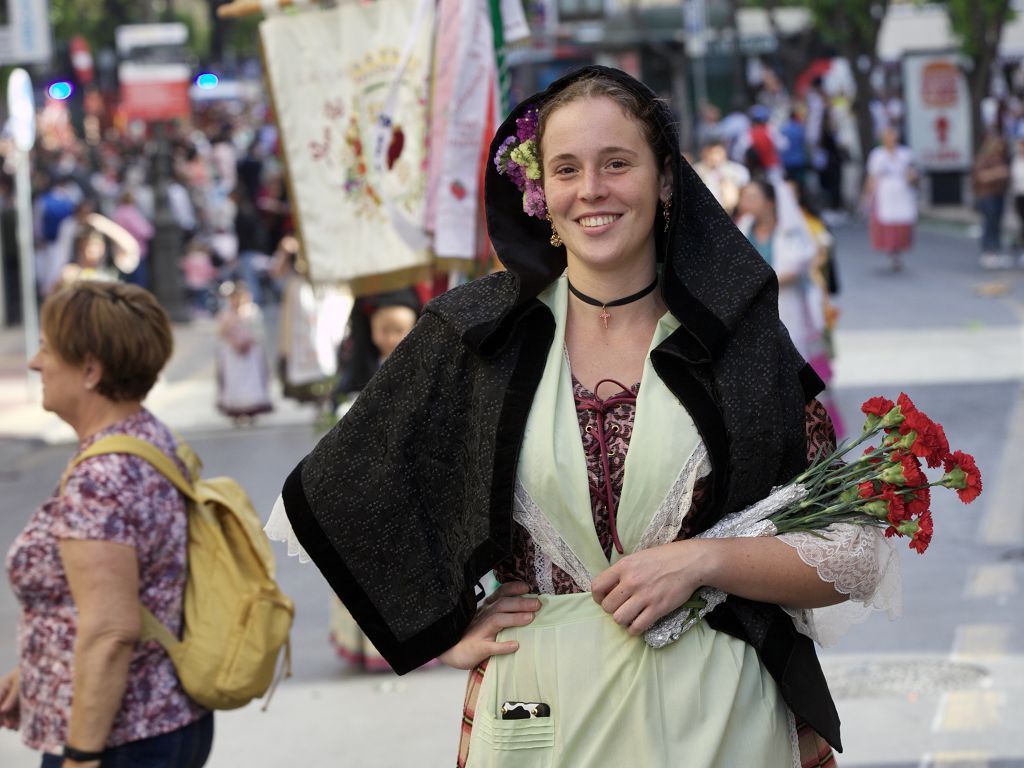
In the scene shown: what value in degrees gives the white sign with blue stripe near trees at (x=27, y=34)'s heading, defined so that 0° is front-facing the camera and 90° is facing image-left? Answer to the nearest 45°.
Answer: approximately 0°

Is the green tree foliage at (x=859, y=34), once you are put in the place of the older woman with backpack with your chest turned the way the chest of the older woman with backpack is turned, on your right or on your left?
on your right

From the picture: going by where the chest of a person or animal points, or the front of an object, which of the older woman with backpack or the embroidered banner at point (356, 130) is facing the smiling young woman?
the embroidered banner

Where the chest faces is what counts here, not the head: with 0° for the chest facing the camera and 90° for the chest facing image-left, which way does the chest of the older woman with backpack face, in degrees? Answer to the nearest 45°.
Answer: approximately 90°

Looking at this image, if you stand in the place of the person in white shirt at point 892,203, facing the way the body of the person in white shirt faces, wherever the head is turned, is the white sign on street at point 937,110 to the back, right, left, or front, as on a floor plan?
back

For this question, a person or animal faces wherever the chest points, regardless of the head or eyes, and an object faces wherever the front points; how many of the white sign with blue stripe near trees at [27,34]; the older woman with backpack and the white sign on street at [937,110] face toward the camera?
2

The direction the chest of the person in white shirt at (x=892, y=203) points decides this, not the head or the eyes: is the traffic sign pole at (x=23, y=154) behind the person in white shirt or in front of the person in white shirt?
in front

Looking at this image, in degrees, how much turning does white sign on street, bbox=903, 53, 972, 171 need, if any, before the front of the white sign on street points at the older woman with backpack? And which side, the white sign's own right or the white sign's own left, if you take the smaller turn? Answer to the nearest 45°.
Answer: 0° — it already faces them
